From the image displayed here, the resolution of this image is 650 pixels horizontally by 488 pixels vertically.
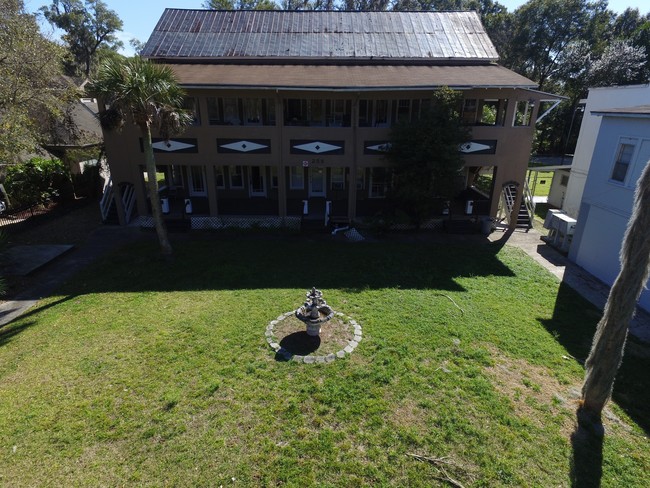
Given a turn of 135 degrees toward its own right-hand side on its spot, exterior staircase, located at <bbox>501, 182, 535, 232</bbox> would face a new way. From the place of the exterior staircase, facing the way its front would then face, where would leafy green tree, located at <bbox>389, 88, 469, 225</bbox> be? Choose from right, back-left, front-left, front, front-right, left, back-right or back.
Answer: left

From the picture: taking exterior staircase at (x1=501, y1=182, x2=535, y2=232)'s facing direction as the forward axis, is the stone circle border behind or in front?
in front

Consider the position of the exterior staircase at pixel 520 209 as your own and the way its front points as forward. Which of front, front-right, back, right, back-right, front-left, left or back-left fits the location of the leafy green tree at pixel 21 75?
front-right

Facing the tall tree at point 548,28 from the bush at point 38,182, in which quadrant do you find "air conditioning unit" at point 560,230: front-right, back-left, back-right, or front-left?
front-right

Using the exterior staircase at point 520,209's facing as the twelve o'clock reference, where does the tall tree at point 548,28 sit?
The tall tree is roughly at 6 o'clock from the exterior staircase.

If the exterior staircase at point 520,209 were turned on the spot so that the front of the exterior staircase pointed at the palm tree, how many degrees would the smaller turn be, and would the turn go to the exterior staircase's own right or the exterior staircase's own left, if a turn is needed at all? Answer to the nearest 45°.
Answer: approximately 45° to the exterior staircase's own right

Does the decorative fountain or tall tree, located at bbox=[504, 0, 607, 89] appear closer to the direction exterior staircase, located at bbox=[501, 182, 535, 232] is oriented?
the decorative fountain

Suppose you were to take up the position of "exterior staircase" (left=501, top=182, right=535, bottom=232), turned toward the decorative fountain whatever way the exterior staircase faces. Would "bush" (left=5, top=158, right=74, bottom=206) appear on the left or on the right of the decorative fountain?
right

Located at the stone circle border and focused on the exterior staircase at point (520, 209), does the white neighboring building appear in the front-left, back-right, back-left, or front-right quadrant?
front-right

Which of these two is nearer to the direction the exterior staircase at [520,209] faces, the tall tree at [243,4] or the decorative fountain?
the decorative fountain

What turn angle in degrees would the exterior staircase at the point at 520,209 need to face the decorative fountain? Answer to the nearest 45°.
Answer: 0° — it already faces it

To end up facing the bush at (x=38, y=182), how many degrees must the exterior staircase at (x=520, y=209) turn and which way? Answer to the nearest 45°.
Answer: approximately 45° to its right

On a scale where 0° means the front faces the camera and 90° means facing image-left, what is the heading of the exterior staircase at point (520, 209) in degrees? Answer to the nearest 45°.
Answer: approximately 0°
